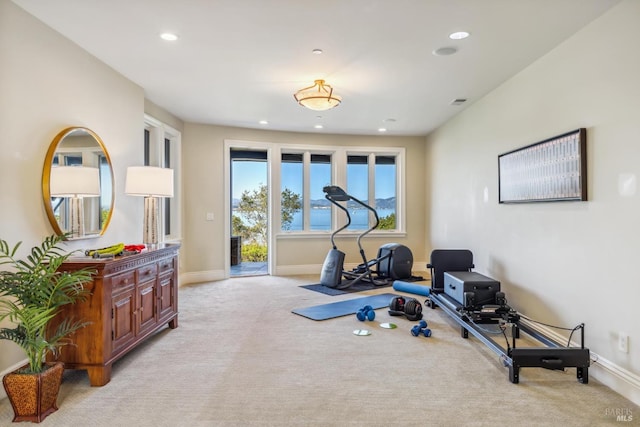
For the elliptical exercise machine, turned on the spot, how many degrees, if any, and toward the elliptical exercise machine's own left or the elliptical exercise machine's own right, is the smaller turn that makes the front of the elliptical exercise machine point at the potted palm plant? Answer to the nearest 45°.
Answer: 0° — it already faces it

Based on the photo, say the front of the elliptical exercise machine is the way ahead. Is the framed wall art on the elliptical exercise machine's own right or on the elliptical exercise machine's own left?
on the elliptical exercise machine's own left

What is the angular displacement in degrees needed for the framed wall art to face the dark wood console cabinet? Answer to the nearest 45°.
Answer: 0° — it already faces it

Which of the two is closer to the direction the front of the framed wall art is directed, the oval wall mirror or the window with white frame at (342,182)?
the oval wall mirror

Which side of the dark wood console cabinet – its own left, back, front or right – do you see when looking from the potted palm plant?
right

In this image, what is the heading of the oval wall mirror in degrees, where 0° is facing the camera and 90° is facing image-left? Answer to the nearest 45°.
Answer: approximately 315°

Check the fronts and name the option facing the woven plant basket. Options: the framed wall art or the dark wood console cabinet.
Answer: the framed wall art
